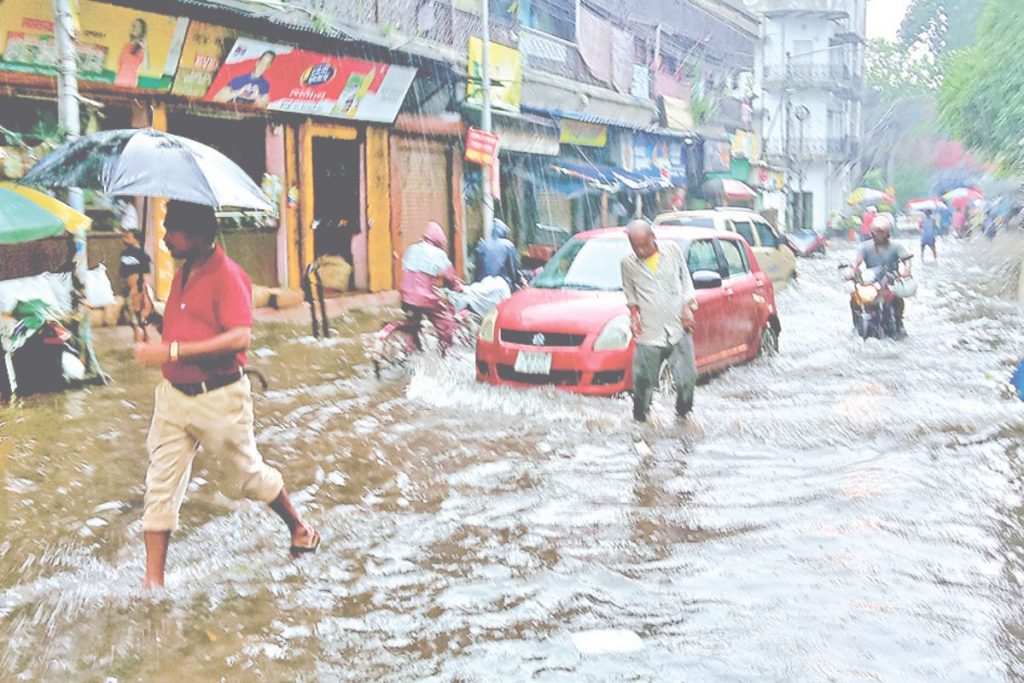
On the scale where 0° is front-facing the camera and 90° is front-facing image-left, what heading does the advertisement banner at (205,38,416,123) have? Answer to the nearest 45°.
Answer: approximately 315°

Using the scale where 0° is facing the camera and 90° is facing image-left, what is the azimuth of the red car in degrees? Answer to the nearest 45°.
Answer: approximately 45°

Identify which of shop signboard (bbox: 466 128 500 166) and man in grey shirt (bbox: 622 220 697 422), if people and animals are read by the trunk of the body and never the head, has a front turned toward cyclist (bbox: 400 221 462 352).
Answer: the shop signboard

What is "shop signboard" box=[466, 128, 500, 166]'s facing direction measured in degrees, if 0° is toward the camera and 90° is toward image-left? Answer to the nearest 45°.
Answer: approximately 0°

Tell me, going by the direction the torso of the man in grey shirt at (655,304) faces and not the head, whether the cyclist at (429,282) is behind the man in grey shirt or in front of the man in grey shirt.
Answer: behind

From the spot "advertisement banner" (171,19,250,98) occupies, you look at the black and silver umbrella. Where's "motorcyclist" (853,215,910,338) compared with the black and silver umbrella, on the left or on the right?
left
